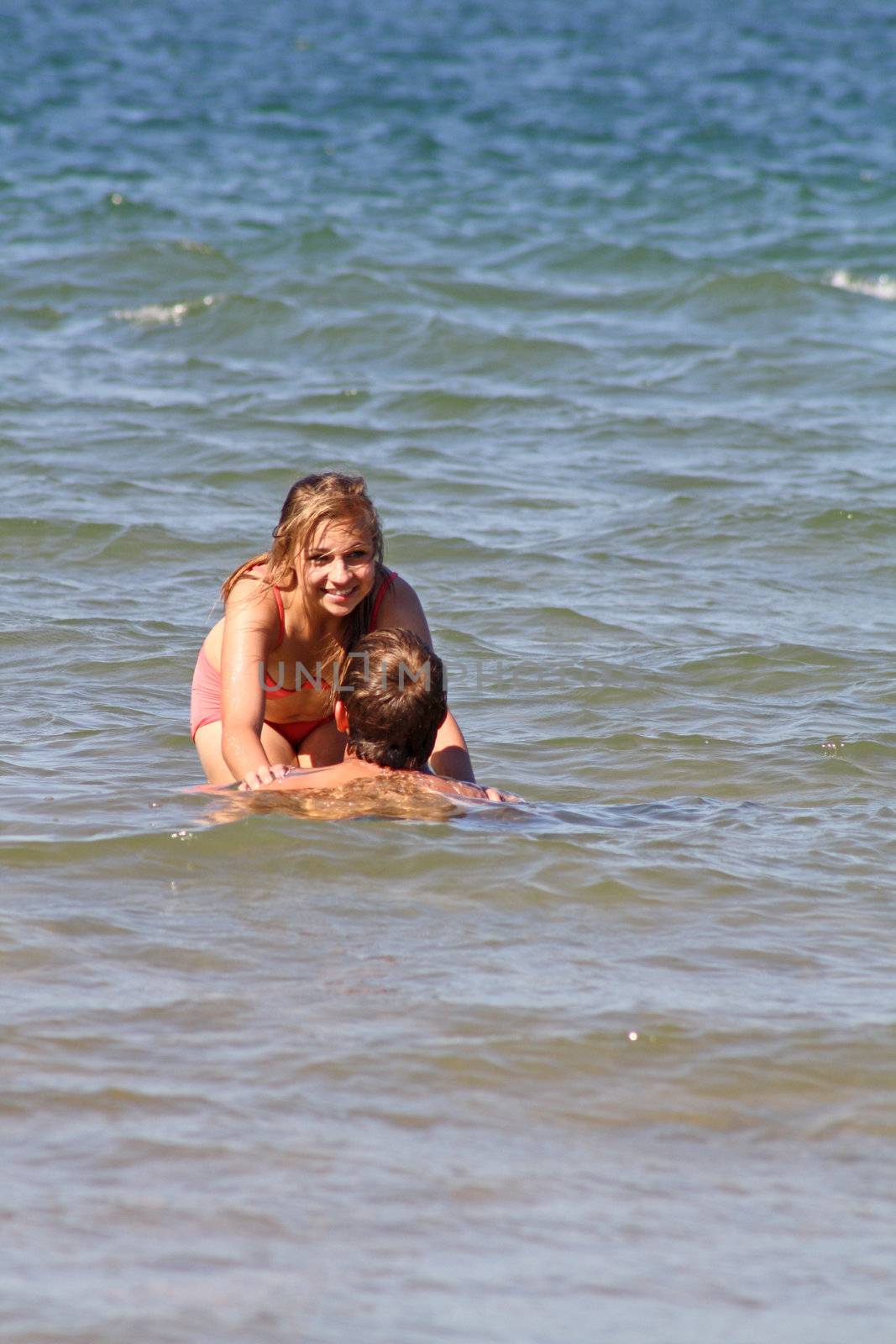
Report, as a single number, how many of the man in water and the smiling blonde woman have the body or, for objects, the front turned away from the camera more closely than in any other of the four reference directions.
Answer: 1

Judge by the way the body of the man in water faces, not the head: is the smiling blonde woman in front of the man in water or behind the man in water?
in front

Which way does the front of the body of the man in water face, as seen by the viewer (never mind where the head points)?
away from the camera

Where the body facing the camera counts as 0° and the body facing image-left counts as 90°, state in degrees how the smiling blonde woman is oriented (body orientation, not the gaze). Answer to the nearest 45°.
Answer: approximately 315°

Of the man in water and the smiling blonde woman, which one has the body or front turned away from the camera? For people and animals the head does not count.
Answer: the man in water
